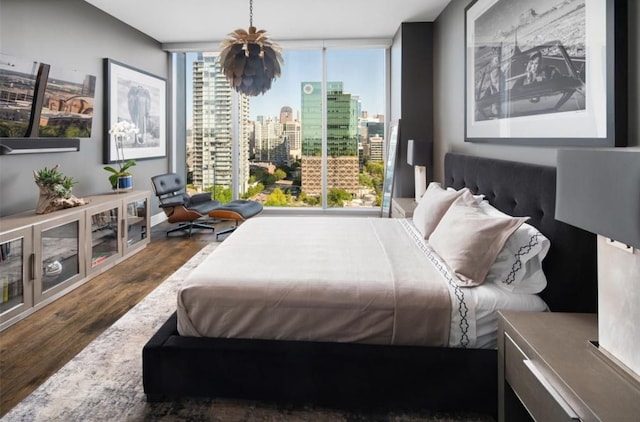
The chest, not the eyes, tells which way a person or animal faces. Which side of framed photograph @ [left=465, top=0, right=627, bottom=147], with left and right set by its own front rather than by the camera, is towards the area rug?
front

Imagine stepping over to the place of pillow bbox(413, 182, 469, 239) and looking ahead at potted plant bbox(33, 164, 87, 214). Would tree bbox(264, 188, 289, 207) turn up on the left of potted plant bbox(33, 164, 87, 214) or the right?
right

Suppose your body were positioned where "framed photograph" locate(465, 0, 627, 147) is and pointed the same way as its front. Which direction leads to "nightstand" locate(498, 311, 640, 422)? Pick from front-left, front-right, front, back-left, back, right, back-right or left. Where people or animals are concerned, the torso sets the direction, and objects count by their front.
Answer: front-left

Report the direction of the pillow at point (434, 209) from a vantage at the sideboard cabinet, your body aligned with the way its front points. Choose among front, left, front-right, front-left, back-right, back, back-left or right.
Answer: front

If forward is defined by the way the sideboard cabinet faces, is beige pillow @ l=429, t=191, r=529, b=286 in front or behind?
in front

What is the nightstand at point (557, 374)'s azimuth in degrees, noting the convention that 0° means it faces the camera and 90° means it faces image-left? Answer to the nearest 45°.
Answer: approximately 45°

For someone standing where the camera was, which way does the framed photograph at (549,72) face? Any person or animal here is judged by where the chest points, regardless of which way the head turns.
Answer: facing the viewer and to the left of the viewer

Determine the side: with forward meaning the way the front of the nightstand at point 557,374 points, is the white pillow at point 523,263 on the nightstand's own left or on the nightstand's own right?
on the nightstand's own right

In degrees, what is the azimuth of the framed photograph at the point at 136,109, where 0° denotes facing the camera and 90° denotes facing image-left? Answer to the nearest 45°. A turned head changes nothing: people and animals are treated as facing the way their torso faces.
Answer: approximately 315°

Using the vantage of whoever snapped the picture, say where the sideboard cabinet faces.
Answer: facing the viewer and to the right of the viewer
